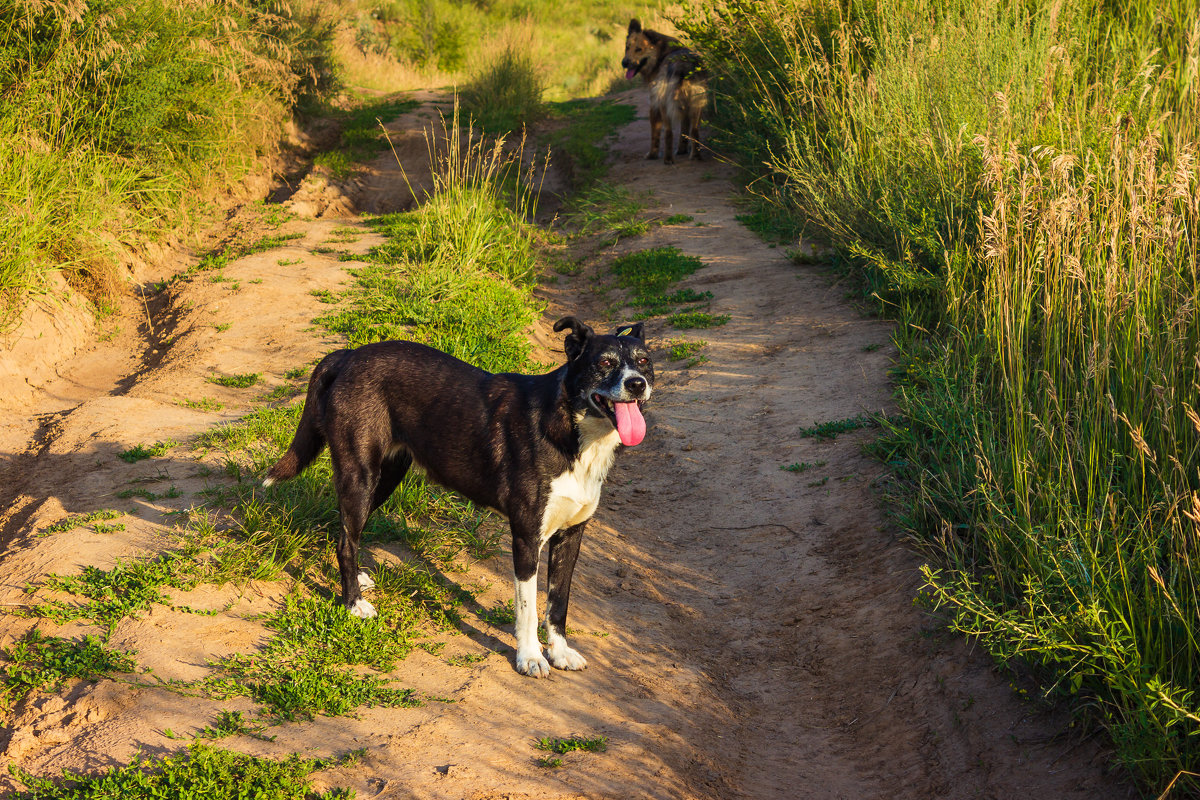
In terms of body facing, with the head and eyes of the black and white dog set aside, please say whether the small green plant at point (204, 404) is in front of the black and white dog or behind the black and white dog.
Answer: behind

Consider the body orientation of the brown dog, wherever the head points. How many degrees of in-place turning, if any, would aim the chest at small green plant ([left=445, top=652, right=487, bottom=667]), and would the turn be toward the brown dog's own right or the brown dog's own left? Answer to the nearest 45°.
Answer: approximately 45° to the brown dog's own left

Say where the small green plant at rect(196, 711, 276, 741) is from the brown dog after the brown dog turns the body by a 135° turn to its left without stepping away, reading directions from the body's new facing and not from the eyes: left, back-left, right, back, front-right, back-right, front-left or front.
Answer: right

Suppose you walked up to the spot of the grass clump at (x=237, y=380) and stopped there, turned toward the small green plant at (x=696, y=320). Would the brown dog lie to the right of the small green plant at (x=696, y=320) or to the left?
left

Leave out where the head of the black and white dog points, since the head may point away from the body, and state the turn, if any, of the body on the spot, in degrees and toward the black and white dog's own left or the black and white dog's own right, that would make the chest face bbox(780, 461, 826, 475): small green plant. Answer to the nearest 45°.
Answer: approximately 90° to the black and white dog's own left

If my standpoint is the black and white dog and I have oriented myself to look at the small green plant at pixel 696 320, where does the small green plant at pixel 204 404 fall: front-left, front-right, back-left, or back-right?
front-left

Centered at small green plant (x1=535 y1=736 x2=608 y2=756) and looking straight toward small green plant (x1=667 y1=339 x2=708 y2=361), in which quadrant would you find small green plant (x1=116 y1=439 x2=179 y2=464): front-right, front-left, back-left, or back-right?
front-left

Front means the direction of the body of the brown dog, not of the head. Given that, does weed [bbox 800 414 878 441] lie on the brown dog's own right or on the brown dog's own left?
on the brown dog's own left

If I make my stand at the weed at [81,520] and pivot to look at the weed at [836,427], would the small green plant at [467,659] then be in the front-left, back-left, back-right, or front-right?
front-right

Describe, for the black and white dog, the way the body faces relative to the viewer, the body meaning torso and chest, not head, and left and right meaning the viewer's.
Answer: facing the viewer and to the right of the viewer

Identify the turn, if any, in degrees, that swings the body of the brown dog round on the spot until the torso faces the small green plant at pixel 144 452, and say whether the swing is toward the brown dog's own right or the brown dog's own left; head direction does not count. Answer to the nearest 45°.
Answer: approximately 45° to the brown dog's own left

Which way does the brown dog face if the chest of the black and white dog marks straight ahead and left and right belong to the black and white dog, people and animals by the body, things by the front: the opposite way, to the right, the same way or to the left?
to the right

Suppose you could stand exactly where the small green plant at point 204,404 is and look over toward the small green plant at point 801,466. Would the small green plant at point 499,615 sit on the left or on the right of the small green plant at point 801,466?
right

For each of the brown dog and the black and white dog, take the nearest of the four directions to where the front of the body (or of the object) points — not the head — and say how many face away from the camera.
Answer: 0

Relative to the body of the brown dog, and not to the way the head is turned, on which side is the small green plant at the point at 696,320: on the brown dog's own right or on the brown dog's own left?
on the brown dog's own left

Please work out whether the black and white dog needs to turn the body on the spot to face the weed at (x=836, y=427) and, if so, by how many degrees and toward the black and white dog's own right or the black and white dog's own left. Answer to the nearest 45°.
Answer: approximately 90° to the black and white dog's own left
